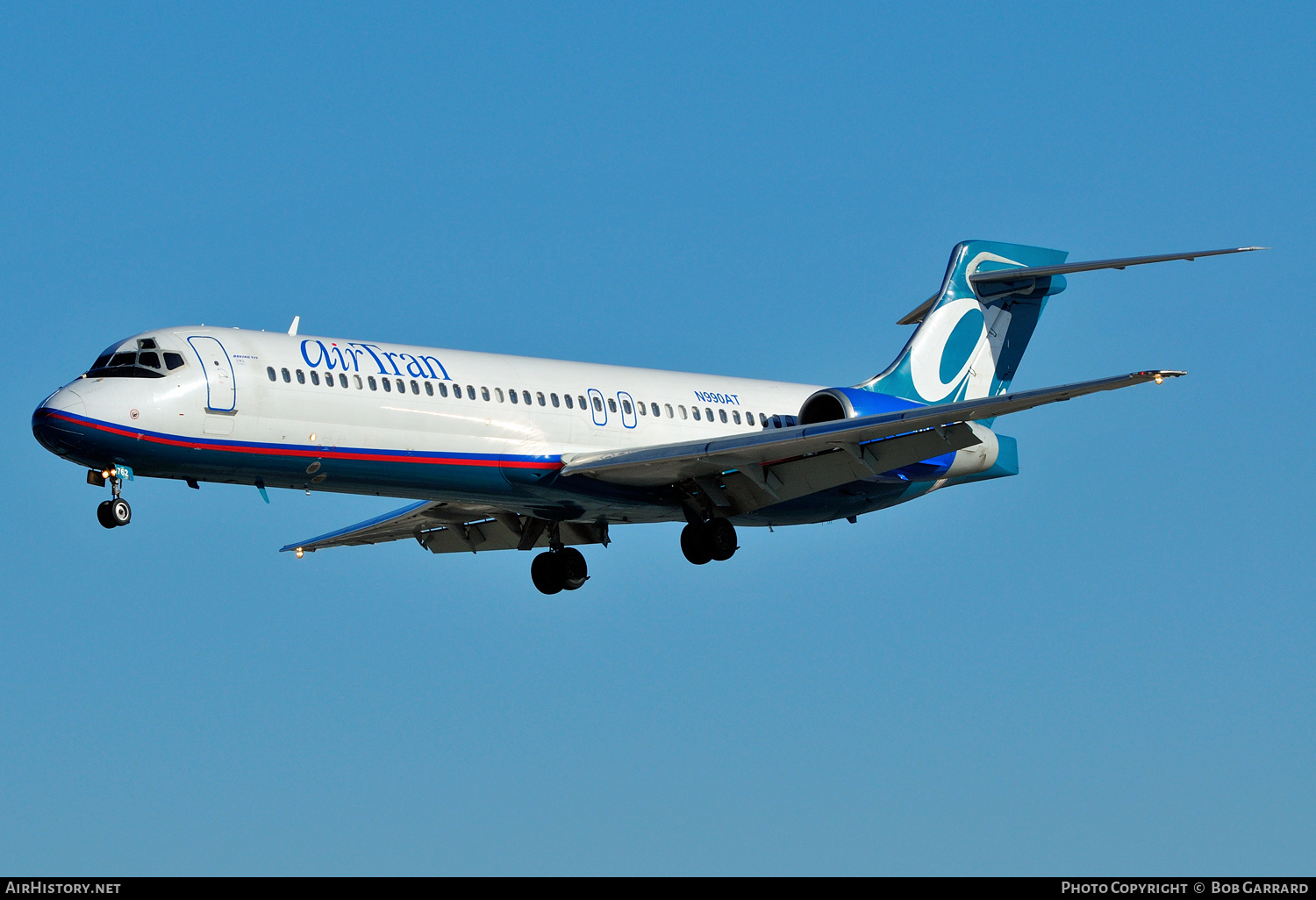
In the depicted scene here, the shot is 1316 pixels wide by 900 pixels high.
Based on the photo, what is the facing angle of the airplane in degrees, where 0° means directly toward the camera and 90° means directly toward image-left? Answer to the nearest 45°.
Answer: approximately 45°
